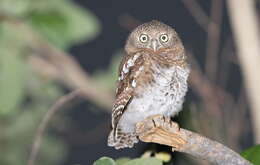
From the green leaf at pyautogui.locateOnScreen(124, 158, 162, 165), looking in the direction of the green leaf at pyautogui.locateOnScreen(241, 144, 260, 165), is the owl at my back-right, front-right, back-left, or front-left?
front-left

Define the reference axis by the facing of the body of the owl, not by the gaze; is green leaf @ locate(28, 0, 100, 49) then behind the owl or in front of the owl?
behind

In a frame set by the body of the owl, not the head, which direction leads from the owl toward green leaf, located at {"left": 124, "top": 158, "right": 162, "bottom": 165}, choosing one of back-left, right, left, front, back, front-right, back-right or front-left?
front-right

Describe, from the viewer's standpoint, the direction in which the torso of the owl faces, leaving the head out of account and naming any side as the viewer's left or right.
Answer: facing the viewer and to the right of the viewer

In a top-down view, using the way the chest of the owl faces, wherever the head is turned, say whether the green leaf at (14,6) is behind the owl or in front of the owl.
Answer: behind
